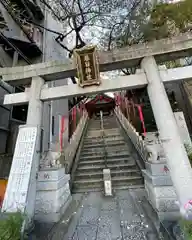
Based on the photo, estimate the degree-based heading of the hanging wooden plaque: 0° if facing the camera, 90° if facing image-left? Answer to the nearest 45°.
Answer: approximately 0°

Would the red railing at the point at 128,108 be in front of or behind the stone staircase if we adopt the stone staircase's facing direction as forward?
behind

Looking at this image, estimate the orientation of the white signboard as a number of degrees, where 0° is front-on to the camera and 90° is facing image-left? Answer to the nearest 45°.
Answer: approximately 0°
